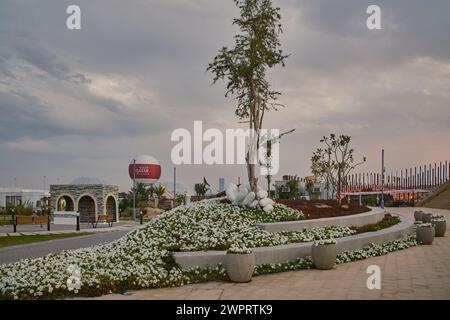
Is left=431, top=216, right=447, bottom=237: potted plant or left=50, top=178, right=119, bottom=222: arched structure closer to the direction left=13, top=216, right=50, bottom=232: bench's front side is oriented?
the potted plant

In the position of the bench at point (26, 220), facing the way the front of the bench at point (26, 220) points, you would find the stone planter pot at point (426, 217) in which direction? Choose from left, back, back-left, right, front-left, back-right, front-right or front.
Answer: front-left

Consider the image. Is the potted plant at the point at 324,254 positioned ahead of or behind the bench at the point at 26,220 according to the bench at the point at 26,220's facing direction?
ahead

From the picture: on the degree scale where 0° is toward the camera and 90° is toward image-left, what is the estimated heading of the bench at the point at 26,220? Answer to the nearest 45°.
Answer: approximately 0°

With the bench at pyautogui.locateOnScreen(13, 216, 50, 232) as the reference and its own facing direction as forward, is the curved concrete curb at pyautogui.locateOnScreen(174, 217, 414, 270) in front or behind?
in front

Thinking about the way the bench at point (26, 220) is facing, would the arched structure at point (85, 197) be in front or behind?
behind

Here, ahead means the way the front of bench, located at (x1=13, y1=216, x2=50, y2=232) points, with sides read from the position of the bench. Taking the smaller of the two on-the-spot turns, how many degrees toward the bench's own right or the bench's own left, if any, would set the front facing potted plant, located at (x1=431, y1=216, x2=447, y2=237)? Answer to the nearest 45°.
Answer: approximately 45° to the bench's own left

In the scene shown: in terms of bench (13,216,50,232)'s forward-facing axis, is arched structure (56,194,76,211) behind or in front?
behind
